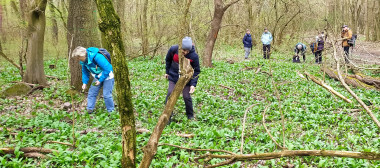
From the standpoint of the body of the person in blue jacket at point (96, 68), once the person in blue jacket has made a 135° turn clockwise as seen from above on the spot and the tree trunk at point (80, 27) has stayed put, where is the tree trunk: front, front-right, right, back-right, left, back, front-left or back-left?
front

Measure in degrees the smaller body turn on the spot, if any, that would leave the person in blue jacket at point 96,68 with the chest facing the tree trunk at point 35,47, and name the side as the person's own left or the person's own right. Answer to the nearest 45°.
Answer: approximately 90° to the person's own right

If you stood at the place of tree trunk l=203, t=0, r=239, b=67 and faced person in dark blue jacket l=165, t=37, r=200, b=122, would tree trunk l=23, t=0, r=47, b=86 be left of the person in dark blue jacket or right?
right

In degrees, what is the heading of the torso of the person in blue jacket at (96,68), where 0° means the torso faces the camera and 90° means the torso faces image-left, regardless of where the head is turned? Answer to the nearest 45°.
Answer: approximately 45°

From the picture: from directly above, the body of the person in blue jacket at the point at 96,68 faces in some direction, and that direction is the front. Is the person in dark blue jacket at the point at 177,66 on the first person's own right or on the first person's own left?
on the first person's own left

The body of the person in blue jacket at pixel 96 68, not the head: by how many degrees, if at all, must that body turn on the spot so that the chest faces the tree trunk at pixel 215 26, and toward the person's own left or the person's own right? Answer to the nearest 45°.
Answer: approximately 180°

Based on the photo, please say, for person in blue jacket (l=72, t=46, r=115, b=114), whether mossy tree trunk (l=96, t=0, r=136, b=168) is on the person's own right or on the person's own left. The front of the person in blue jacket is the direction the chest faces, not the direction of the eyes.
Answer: on the person's own left
